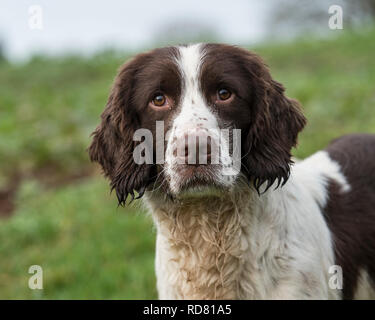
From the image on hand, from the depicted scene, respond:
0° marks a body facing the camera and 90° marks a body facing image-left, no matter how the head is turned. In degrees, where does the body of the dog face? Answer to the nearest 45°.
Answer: approximately 45°
